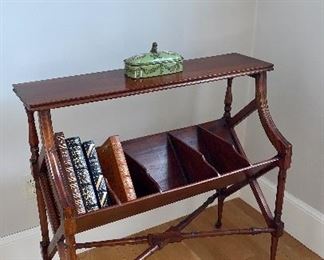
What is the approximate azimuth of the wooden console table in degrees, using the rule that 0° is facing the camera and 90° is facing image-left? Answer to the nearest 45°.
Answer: approximately 315°
